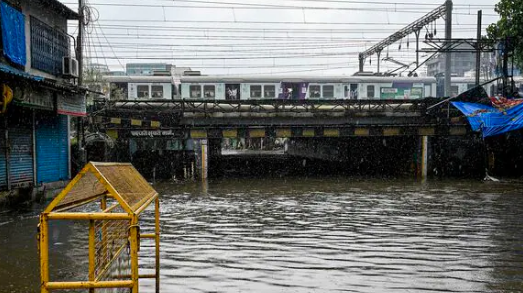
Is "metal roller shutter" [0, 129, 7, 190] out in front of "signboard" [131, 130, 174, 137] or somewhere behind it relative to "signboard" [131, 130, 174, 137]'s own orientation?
in front

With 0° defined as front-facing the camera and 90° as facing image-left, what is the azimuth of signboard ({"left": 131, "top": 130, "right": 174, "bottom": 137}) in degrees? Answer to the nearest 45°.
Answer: approximately 0°

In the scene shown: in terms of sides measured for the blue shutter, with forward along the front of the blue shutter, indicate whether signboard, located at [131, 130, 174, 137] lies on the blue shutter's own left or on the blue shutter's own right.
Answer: on the blue shutter's own left

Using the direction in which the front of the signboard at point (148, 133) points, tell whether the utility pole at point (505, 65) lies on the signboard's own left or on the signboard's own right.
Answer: on the signboard's own left

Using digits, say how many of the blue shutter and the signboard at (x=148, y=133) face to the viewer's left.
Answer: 0

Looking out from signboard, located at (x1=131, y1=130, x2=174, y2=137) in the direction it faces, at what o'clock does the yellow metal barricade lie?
The yellow metal barricade is roughly at 12 o'clock from the signboard.

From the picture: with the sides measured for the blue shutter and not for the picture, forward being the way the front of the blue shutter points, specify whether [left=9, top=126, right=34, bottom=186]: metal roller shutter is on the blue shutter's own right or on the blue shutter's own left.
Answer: on the blue shutter's own right

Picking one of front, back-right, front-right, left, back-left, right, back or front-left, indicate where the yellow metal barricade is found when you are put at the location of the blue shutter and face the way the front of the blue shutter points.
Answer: front-right

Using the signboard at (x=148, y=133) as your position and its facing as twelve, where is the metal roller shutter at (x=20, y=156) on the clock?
The metal roller shutter is roughly at 1 o'clock from the signboard.

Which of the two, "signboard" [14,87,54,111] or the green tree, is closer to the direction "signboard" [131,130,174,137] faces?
the signboard

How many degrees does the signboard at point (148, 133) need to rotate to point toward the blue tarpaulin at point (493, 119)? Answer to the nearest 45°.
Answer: approximately 90° to its left

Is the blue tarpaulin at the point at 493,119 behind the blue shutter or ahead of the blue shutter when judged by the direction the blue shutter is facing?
ahead
